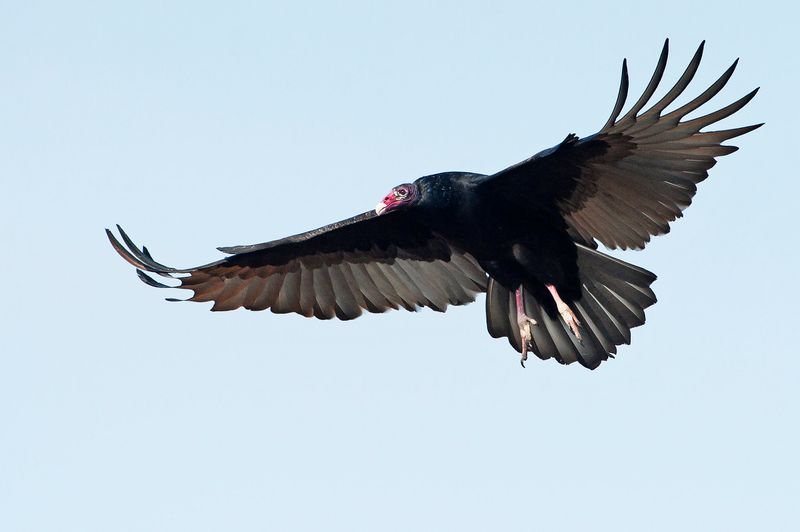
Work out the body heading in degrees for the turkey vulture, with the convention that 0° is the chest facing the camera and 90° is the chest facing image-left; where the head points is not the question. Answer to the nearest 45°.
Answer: approximately 45°
